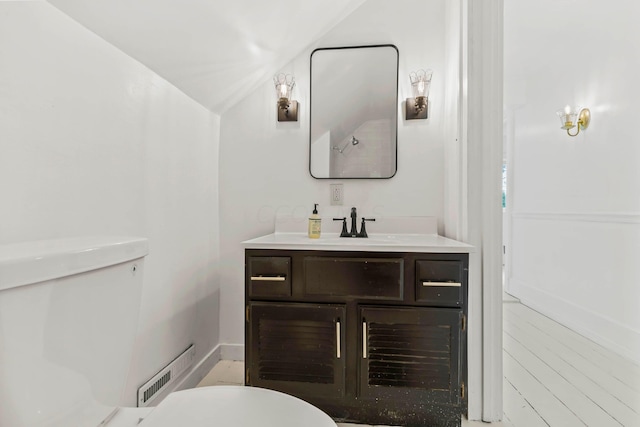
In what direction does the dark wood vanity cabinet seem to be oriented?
toward the camera

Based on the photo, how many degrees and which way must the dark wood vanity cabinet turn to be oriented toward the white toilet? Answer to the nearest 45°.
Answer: approximately 45° to its right

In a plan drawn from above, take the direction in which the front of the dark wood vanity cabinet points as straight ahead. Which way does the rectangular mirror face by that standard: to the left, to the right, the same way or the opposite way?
the same way

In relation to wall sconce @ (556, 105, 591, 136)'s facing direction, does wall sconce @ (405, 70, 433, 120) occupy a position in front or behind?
in front

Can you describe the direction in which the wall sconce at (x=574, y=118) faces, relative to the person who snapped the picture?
facing the viewer and to the left of the viewer

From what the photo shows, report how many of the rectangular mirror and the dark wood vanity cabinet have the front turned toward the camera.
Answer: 2

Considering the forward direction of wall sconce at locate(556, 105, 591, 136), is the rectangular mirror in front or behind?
in front

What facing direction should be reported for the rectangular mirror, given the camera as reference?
facing the viewer

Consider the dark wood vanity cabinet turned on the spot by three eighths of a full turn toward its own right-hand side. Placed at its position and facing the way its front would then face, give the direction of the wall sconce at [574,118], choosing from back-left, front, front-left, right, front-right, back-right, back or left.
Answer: right

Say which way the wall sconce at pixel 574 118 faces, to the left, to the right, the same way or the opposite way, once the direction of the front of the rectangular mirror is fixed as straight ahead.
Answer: to the right

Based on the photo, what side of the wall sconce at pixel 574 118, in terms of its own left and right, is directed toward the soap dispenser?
front
